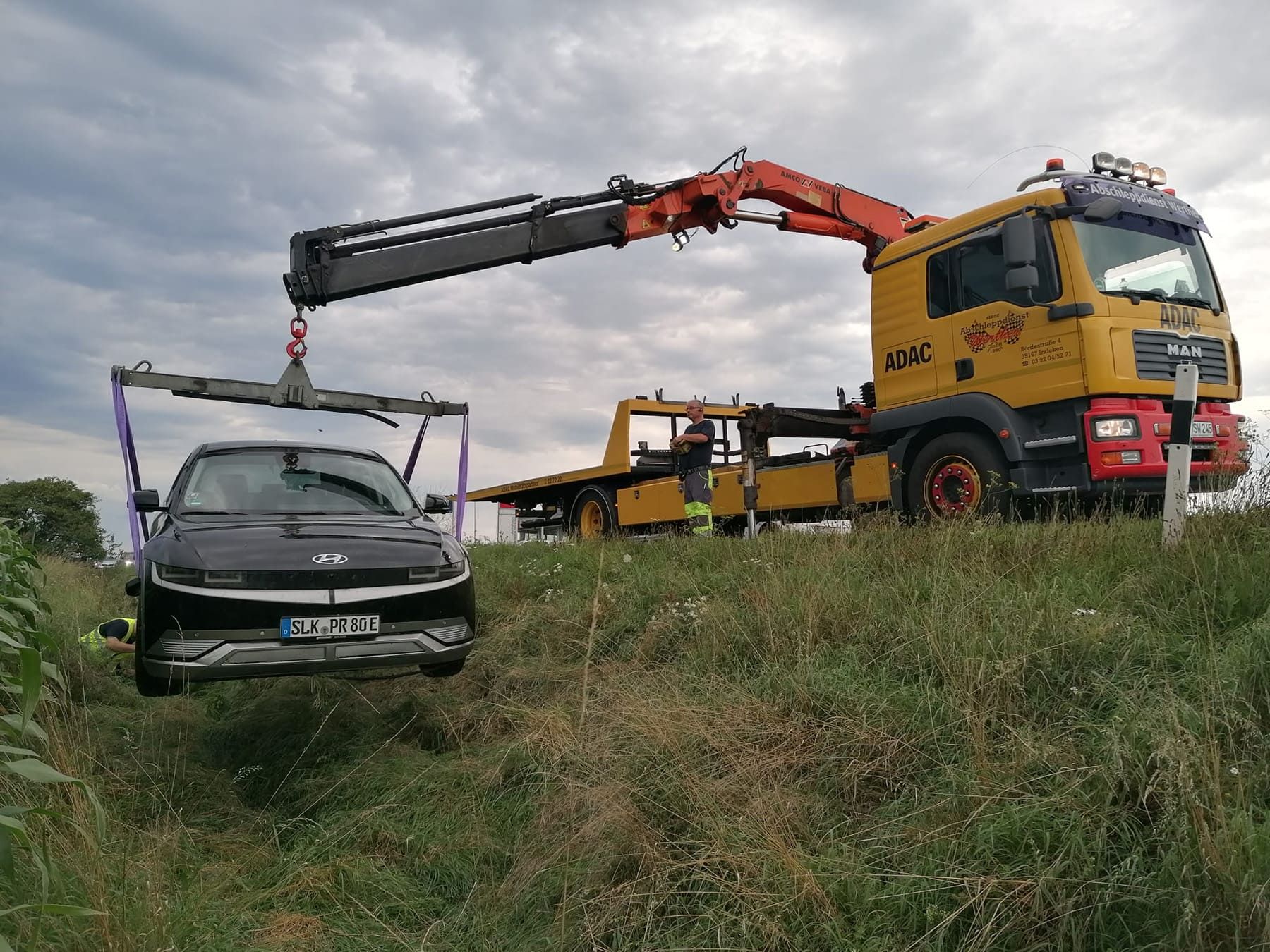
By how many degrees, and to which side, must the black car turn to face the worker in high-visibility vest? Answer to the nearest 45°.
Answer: approximately 135° to its right

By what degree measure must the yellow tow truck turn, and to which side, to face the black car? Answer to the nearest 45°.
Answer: approximately 90° to its right

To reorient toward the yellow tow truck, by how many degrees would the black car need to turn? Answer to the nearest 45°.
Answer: approximately 90° to its left

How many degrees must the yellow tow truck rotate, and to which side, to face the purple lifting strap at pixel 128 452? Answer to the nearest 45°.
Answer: approximately 135° to its right

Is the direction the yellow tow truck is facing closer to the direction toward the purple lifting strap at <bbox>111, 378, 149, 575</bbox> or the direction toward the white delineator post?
the white delineator post

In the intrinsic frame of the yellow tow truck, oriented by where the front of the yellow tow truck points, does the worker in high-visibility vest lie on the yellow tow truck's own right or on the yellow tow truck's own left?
on the yellow tow truck's own right

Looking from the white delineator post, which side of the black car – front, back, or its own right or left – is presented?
left

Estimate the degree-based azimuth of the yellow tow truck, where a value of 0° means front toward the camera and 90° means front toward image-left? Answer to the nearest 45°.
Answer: approximately 315°

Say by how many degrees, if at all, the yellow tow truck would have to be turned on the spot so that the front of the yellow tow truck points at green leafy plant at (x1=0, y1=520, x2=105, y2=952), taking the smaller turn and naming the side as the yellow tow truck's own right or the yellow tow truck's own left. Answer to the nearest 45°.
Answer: approximately 90° to the yellow tow truck's own right

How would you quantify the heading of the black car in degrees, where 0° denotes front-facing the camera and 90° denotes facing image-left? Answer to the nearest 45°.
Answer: approximately 0°
